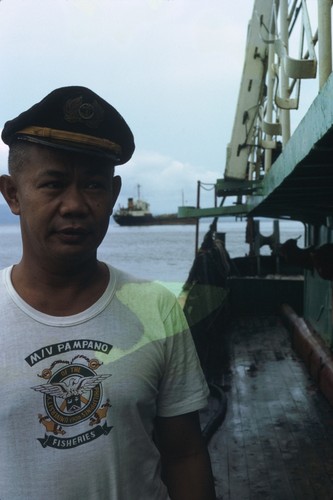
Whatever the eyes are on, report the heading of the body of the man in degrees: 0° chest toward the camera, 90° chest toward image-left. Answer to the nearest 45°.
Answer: approximately 0°
